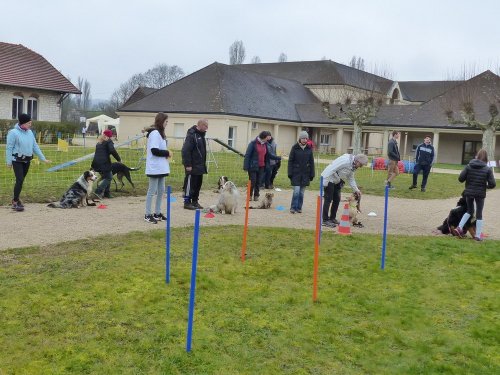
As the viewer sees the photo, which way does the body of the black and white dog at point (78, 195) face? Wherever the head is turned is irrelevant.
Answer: to the viewer's right

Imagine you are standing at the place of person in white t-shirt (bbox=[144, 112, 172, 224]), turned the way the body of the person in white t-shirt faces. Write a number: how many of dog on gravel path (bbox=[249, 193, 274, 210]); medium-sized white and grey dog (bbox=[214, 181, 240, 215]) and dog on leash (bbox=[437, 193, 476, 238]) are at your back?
0

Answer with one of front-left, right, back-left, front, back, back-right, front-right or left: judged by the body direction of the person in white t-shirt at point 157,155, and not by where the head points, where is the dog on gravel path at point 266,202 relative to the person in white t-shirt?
front-left

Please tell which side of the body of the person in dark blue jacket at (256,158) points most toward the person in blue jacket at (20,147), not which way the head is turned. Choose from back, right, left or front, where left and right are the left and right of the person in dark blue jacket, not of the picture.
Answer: right

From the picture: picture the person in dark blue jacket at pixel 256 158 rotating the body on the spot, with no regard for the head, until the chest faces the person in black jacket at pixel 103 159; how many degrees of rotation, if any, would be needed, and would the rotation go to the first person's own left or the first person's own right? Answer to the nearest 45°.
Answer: approximately 135° to the first person's own right

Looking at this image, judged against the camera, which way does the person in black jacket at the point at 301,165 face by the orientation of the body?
toward the camera

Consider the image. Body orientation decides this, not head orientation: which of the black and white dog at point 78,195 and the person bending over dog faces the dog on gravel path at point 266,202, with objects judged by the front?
the black and white dog

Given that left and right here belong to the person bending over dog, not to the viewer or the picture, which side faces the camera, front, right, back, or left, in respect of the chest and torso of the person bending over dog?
right

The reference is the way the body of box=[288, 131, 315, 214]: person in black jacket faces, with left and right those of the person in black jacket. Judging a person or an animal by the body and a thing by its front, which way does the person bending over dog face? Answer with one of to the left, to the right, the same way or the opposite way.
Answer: to the left
